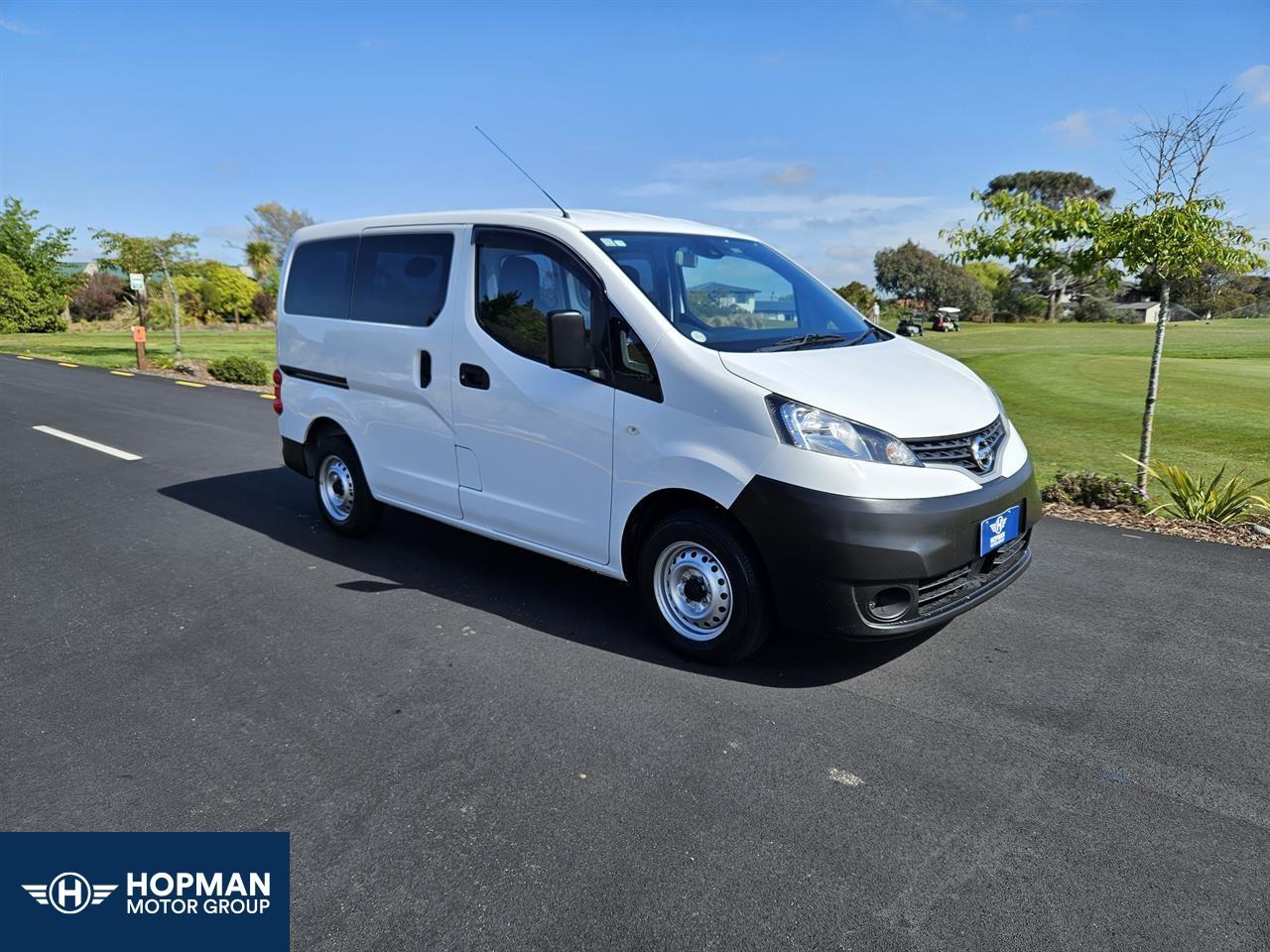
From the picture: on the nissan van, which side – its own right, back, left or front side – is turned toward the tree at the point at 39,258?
back

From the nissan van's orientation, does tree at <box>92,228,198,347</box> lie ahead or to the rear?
to the rear

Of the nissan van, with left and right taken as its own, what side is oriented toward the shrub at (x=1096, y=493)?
left

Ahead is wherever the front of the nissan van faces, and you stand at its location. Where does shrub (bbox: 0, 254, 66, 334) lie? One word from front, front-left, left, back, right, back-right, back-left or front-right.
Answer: back

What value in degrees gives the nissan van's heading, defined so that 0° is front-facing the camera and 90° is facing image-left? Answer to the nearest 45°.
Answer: approximately 315°

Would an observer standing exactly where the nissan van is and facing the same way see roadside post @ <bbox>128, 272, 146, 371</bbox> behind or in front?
behind

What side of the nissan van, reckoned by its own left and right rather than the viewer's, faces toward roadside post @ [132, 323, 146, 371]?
back
